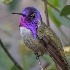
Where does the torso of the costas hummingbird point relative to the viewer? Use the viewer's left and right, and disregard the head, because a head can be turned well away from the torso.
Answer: facing to the left of the viewer
